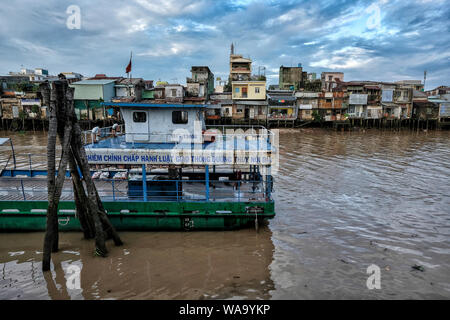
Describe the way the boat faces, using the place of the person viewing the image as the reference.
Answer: facing to the left of the viewer

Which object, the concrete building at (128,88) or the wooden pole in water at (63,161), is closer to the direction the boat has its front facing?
the wooden pole in water

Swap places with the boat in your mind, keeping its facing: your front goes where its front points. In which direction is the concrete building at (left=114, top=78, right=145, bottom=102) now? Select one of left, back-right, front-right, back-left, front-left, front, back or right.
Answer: right

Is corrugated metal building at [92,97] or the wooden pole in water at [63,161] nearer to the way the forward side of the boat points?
the wooden pole in water

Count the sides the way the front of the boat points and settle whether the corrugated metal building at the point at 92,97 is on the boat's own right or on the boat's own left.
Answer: on the boat's own right
